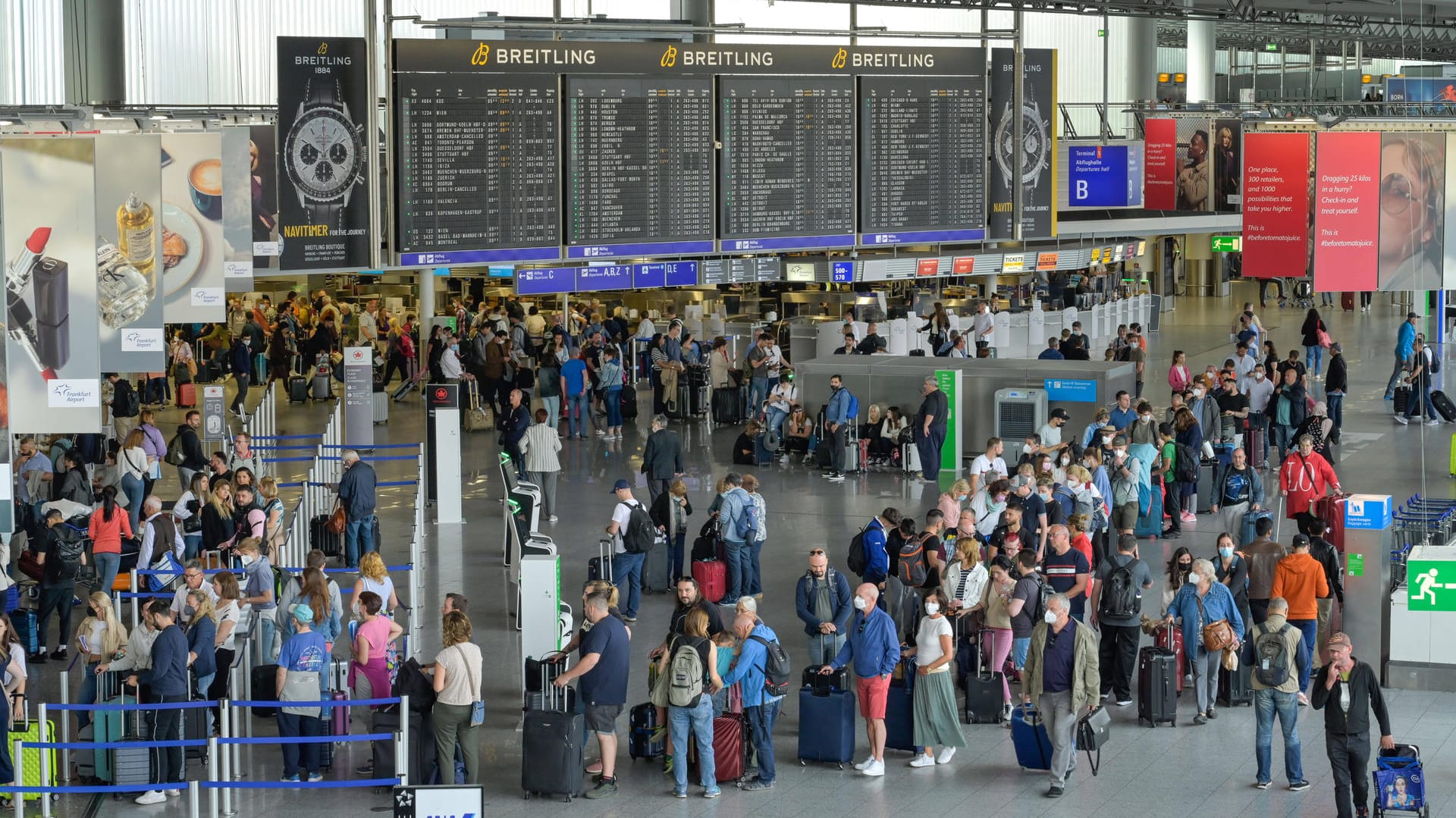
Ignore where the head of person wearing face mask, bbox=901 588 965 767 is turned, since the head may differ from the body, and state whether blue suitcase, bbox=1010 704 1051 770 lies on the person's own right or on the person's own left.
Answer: on the person's own left

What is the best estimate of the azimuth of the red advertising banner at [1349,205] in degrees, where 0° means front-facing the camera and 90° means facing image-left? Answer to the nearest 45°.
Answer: approximately 0°

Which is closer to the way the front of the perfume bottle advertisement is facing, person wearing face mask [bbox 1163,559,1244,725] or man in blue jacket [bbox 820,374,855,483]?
the person wearing face mask

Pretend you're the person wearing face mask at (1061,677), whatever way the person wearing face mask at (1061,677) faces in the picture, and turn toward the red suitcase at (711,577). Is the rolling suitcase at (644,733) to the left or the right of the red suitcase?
left

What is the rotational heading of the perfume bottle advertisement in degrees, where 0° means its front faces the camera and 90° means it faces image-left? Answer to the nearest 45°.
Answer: approximately 0°
